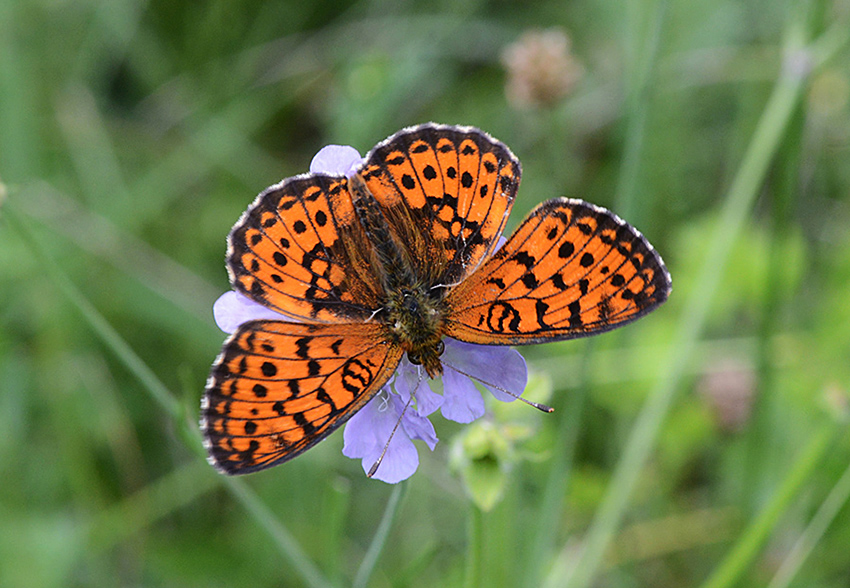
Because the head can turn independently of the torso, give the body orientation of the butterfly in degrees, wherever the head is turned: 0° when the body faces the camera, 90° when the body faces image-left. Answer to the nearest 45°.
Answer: approximately 0°
